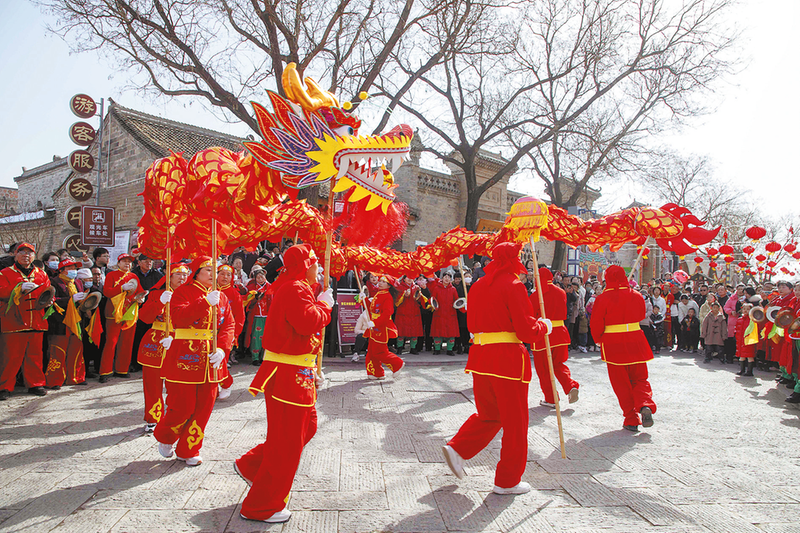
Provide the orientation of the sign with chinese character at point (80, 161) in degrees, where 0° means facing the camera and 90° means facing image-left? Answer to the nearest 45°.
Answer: approximately 0°

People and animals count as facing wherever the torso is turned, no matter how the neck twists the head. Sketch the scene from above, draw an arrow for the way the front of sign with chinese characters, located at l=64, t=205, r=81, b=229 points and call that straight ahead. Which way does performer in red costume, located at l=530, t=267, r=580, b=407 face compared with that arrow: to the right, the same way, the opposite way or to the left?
the opposite way

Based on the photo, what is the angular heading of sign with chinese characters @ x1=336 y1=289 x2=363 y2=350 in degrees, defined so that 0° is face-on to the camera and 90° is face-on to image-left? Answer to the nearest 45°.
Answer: approximately 0°

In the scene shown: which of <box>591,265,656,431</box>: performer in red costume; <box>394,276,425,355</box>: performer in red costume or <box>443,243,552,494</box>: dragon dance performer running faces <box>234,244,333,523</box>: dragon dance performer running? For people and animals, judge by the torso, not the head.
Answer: <box>394,276,425,355</box>: performer in red costume

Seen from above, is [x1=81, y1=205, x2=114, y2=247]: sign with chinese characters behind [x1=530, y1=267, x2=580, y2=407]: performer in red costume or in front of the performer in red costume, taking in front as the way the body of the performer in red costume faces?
in front

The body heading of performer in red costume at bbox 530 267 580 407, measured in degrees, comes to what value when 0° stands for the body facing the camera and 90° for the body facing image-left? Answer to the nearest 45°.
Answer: approximately 135°

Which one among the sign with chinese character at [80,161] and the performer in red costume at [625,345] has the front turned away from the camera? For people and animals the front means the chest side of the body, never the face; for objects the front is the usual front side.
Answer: the performer in red costume

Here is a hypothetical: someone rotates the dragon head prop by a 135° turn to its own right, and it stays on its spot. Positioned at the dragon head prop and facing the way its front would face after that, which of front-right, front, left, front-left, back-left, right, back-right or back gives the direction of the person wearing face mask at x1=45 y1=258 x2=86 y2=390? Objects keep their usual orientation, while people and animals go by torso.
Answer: right

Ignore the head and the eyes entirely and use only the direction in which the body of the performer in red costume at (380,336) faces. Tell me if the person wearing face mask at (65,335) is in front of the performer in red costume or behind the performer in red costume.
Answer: in front

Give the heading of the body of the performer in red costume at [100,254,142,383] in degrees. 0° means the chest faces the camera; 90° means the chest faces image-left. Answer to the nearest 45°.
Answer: approximately 315°

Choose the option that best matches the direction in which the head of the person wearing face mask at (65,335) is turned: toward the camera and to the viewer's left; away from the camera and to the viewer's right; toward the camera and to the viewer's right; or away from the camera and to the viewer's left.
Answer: toward the camera and to the viewer's right

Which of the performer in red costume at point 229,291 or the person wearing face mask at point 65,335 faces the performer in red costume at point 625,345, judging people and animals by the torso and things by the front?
the person wearing face mask

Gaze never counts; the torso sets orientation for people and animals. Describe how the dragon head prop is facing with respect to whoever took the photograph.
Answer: facing to the right of the viewer

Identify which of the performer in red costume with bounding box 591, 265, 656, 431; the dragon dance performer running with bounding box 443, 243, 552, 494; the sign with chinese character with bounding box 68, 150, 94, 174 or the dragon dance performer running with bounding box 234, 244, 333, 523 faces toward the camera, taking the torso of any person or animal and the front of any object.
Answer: the sign with chinese character
